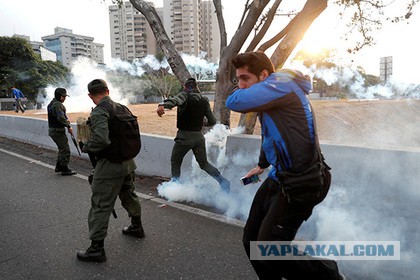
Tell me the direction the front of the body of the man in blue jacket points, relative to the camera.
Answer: to the viewer's left

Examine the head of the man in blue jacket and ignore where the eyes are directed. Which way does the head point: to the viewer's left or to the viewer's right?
to the viewer's left

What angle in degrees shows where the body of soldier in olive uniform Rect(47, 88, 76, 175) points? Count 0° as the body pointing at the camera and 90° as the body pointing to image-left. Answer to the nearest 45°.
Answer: approximately 270°

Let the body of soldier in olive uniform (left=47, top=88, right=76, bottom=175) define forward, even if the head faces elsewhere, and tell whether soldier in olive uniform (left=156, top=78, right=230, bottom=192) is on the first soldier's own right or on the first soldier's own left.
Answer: on the first soldier's own right

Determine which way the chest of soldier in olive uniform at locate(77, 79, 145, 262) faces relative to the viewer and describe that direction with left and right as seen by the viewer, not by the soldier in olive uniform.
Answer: facing to the left of the viewer

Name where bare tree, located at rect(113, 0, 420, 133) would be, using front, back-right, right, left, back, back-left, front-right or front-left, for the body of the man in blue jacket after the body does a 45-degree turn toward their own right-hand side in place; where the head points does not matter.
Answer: front-right

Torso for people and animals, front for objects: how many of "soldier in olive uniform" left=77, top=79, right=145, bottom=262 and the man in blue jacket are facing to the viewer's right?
0

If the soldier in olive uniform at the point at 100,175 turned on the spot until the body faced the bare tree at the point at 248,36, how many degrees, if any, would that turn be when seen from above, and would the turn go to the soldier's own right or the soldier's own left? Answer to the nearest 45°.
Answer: approximately 135° to the soldier's own right

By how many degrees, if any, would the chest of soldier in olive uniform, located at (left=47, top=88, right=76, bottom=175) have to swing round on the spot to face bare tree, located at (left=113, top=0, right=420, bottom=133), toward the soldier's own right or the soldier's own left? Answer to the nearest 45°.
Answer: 0° — they already face it

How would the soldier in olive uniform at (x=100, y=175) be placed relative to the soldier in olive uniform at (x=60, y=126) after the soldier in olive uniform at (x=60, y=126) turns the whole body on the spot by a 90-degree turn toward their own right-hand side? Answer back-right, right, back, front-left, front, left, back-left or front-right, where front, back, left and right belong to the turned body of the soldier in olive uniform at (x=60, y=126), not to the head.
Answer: front

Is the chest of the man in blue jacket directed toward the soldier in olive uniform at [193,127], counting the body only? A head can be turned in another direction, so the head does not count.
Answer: no
